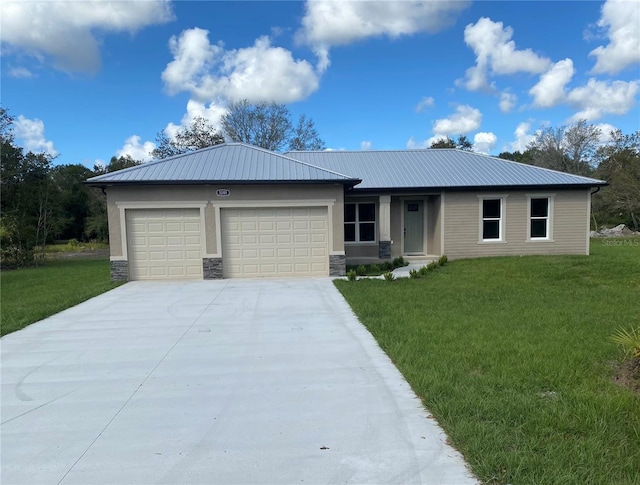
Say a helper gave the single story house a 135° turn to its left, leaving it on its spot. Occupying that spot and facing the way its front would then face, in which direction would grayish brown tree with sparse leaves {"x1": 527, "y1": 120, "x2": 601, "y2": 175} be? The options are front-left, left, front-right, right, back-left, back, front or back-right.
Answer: front

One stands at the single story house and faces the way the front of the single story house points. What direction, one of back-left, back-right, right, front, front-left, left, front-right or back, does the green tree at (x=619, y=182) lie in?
back-left

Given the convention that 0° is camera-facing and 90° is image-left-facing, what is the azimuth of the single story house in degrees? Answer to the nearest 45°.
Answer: approximately 0°

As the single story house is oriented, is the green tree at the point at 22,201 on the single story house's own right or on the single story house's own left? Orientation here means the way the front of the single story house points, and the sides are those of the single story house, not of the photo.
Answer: on the single story house's own right

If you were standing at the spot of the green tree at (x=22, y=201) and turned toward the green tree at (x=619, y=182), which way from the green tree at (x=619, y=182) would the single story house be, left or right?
right
